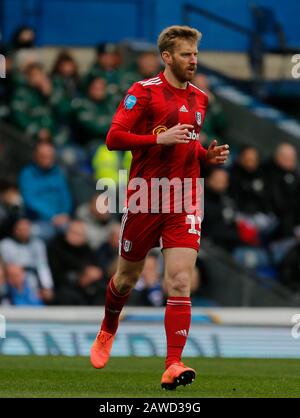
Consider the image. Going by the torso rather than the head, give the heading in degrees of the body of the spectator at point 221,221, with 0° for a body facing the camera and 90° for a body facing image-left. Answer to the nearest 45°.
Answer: approximately 315°

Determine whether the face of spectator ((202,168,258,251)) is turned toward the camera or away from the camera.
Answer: toward the camera

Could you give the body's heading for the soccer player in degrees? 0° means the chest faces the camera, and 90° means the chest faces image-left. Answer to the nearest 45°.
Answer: approximately 315°

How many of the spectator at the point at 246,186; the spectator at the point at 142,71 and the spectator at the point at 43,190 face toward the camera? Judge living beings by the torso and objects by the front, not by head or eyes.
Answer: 3

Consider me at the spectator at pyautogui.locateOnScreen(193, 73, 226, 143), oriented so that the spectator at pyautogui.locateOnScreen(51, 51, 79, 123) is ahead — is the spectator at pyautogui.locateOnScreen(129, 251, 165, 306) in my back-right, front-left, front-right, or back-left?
front-left

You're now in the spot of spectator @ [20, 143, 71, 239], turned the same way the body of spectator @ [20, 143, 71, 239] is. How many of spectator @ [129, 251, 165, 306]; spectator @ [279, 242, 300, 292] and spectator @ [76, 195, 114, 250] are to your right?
0

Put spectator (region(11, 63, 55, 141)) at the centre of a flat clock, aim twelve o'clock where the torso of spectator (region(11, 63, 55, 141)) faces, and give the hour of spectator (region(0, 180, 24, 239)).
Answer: spectator (region(0, 180, 24, 239)) is roughly at 2 o'clock from spectator (region(11, 63, 55, 141)).

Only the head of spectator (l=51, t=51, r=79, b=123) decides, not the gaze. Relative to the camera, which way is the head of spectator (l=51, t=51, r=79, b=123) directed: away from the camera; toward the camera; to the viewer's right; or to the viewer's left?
toward the camera

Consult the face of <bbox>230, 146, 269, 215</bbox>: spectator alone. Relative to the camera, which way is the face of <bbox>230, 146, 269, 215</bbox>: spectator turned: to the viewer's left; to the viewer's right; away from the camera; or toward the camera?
toward the camera

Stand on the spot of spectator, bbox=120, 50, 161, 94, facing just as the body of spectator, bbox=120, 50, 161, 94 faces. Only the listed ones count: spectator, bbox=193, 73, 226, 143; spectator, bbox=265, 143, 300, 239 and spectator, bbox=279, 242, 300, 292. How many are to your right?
0

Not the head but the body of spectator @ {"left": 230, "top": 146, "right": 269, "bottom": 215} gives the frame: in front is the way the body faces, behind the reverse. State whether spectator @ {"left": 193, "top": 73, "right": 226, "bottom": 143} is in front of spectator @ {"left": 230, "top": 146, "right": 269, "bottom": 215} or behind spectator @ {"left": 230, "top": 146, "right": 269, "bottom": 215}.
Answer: behind

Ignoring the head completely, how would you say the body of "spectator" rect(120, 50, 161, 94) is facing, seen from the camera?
toward the camera

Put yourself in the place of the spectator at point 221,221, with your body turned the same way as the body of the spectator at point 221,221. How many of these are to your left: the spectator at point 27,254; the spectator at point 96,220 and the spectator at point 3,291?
0

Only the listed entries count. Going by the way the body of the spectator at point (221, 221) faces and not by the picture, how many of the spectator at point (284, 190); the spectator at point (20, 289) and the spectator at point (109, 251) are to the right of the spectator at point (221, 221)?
2

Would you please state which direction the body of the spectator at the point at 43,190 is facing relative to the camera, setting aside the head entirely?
toward the camera

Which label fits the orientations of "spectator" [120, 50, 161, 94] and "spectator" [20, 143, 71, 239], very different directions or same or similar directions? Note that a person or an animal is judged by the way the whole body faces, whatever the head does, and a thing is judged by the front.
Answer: same or similar directions

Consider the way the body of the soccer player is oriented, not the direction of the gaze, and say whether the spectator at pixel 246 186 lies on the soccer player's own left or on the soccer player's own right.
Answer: on the soccer player's own left

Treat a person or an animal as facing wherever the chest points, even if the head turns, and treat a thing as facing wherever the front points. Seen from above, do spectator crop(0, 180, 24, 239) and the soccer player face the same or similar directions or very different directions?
same or similar directions
